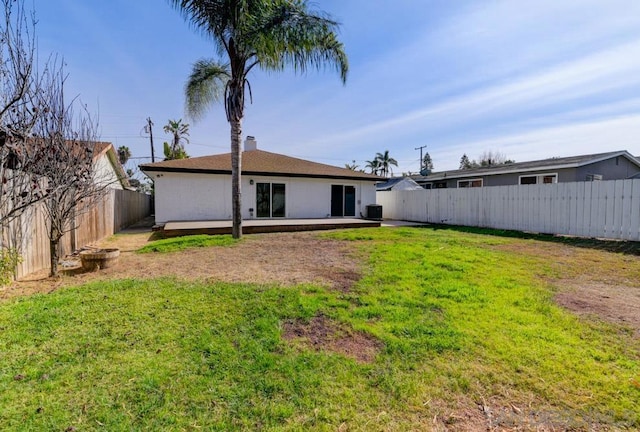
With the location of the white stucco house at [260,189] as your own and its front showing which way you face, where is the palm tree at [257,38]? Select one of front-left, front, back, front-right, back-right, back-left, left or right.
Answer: back

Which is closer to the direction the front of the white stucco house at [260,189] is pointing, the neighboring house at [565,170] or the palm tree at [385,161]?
the palm tree

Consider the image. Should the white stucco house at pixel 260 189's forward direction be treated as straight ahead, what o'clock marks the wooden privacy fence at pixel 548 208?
The wooden privacy fence is roughly at 4 o'clock from the white stucco house.

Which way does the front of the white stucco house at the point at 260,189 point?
away from the camera

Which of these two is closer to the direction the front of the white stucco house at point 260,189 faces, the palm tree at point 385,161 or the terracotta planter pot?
the palm tree

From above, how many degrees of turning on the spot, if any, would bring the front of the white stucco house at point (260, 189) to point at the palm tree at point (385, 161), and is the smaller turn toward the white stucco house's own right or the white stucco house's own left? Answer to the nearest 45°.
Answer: approximately 45° to the white stucco house's own right

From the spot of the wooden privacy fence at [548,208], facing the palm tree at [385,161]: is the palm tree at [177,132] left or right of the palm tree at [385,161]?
left

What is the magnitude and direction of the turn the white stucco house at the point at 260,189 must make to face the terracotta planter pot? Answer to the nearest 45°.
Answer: approximately 180°
